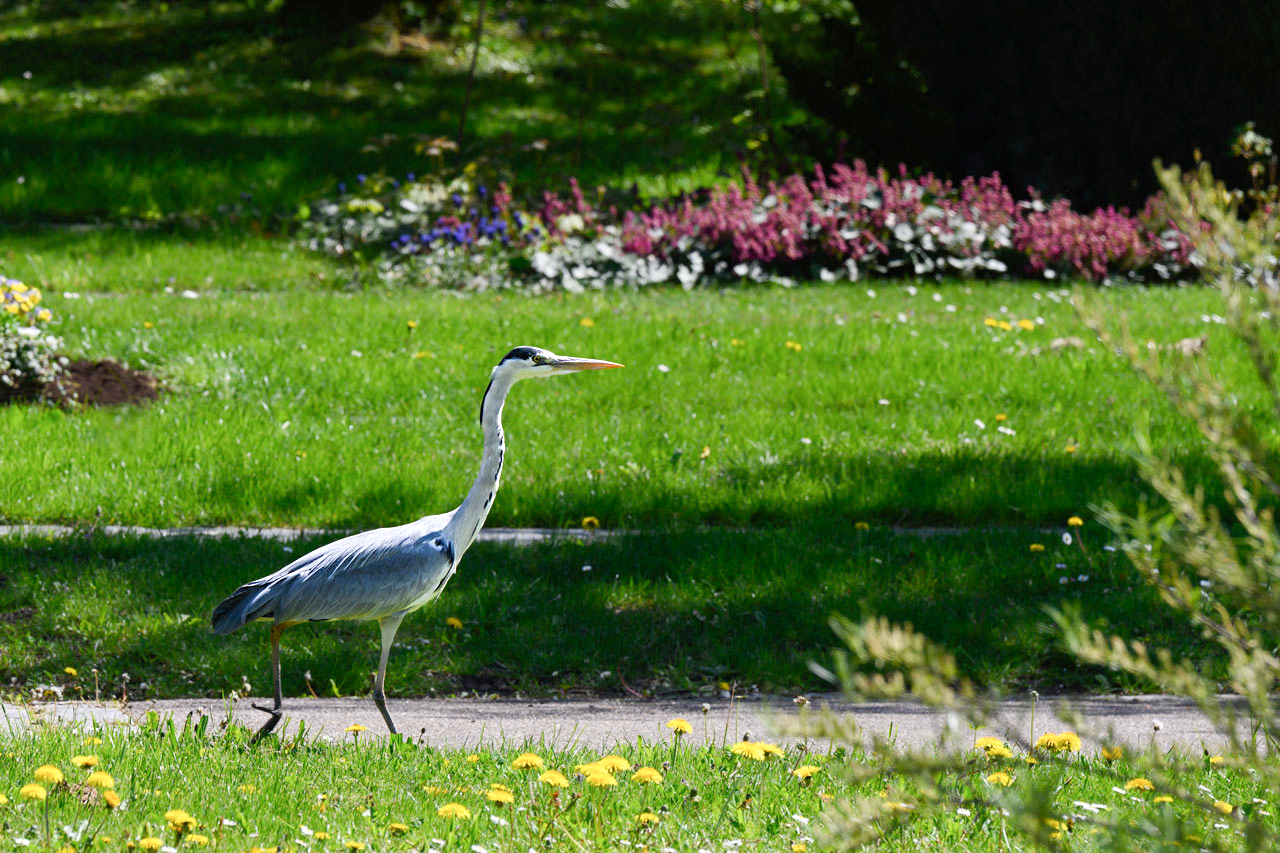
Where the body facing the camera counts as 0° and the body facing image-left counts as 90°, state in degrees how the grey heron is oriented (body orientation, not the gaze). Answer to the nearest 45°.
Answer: approximately 270°

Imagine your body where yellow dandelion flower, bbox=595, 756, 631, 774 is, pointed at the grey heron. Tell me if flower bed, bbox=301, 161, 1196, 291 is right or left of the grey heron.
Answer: right

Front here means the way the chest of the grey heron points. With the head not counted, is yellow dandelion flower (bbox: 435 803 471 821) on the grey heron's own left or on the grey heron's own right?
on the grey heron's own right

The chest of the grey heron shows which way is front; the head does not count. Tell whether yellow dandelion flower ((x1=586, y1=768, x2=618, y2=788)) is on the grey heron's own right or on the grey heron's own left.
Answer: on the grey heron's own right

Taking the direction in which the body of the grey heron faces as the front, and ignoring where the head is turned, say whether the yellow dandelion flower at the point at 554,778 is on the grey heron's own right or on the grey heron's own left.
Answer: on the grey heron's own right

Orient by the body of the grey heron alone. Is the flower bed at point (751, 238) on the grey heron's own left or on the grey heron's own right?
on the grey heron's own left
